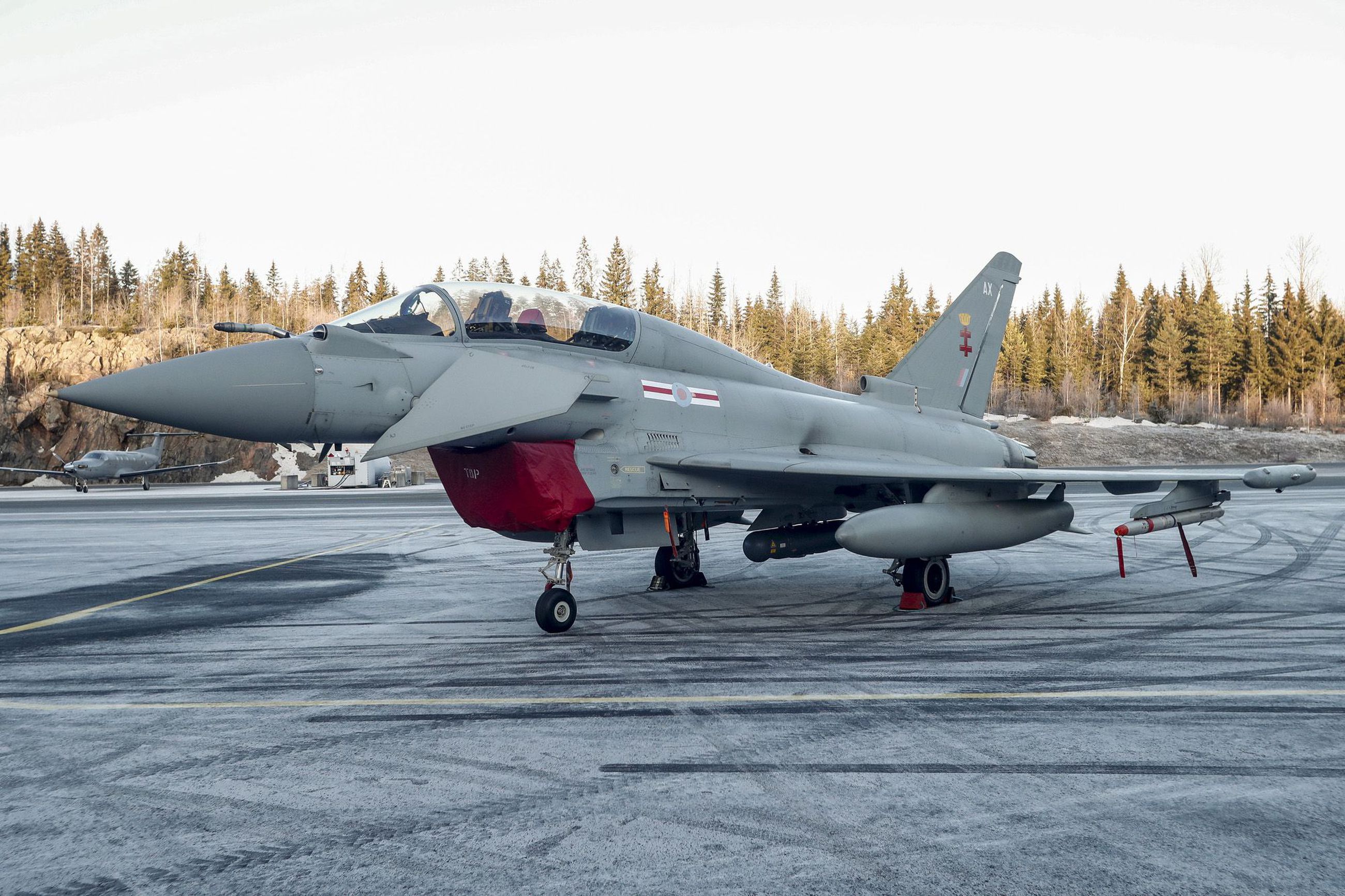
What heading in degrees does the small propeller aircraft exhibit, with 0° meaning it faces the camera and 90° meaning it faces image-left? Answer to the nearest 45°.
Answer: approximately 45°

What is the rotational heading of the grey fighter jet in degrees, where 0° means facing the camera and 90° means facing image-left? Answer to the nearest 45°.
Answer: approximately 45°
